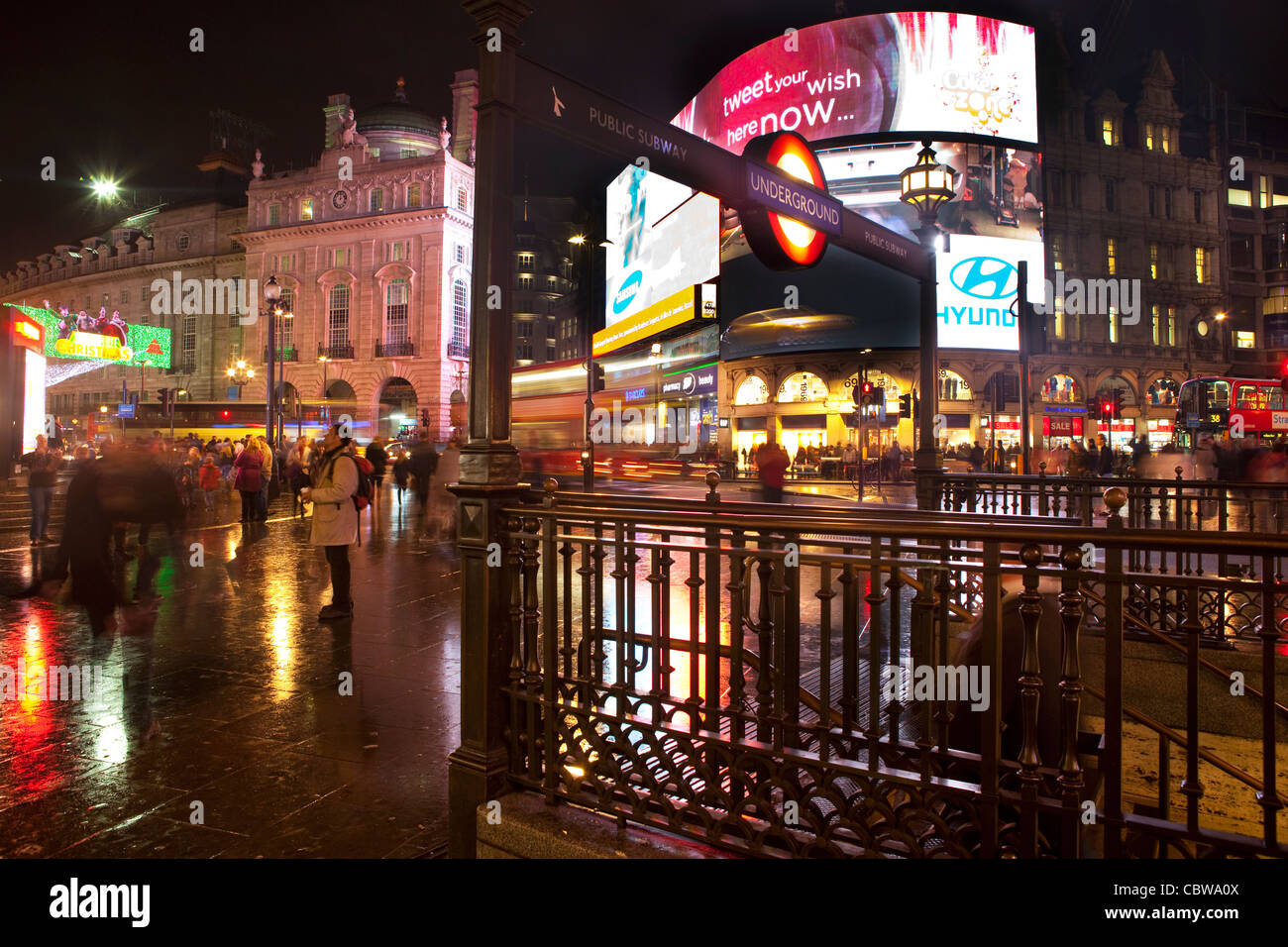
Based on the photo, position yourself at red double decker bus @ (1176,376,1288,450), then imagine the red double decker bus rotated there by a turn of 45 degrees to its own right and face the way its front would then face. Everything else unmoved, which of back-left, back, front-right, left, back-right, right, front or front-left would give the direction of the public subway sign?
left

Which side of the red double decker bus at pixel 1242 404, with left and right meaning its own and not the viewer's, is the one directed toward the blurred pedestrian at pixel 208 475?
front

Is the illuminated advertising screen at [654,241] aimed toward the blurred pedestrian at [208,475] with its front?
no

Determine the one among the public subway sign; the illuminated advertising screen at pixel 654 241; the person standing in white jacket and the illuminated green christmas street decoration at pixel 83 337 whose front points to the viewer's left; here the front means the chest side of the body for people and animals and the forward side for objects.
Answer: the person standing in white jacket

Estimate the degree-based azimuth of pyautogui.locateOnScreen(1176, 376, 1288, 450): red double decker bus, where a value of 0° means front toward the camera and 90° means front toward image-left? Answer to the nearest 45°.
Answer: approximately 45°

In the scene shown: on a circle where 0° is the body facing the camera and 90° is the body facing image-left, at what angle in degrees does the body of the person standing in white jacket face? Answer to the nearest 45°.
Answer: approximately 90°

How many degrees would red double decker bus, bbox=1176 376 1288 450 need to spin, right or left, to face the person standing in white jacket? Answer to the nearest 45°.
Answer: approximately 45° to its left

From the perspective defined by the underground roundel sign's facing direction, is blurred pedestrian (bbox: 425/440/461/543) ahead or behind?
behind

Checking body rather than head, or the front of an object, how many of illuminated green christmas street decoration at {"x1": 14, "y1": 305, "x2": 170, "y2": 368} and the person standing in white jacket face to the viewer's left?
1

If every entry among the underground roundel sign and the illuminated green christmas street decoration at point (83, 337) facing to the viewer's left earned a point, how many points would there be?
0

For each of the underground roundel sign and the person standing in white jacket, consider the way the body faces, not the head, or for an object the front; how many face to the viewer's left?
1
